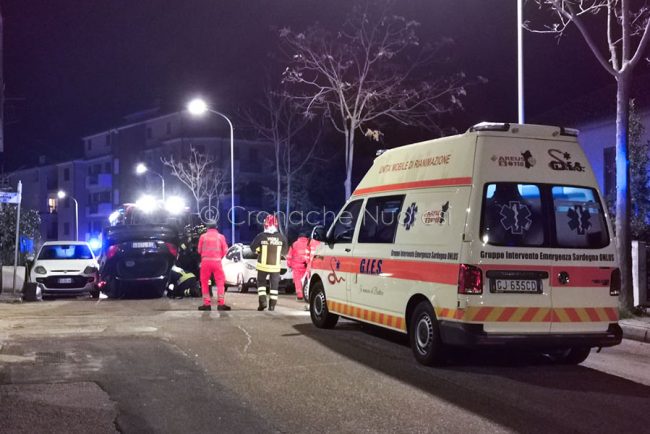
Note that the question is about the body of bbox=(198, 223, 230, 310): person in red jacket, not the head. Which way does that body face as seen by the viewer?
away from the camera

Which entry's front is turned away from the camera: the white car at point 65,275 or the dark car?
the dark car

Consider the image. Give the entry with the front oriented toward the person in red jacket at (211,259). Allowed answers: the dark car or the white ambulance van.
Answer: the white ambulance van

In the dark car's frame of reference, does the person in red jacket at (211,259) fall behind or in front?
behind

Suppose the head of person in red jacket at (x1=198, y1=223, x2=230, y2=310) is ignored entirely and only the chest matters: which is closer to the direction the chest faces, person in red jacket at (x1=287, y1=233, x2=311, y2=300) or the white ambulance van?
the person in red jacket

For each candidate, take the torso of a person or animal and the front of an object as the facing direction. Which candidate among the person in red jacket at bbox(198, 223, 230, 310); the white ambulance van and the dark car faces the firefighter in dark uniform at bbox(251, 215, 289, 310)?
the white ambulance van

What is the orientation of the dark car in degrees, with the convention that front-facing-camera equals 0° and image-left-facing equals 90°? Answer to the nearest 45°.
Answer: approximately 180°

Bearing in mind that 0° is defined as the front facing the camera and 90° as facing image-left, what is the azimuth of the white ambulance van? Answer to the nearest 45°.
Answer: approximately 135°
